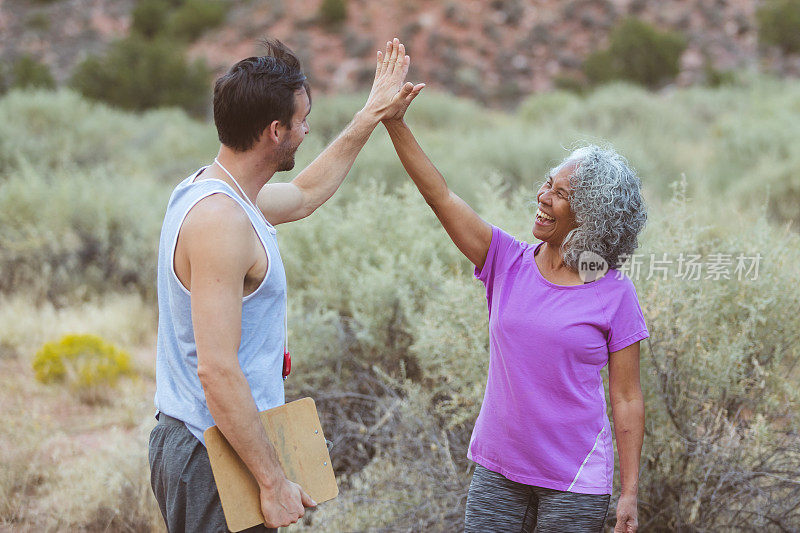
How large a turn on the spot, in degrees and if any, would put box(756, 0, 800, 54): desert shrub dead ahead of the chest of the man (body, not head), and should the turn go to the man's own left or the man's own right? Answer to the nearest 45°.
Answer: approximately 45° to the man's own left

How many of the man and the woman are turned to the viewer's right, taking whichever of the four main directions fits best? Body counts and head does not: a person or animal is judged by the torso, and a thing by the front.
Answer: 1

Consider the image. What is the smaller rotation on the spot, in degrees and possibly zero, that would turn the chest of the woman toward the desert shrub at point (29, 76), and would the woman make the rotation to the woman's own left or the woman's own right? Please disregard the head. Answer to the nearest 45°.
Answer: approximately 90° to the woman's own right

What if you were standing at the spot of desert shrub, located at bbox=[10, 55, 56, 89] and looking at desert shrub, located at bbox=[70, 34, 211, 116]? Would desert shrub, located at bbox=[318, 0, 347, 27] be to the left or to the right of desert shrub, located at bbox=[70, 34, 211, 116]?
left

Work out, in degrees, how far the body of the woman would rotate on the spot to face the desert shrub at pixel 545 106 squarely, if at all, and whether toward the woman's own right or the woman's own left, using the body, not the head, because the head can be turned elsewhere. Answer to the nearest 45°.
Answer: approximately 135° to the woman's own right

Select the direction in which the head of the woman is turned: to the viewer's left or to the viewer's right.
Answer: to the viewer's left

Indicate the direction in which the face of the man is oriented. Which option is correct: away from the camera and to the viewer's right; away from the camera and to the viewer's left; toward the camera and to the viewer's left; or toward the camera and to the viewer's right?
away from the camera and to the viewer's right

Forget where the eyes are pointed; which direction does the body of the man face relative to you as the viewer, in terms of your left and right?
facing to the right of the viewer

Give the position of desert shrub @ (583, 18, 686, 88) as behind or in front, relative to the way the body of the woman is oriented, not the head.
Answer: behind

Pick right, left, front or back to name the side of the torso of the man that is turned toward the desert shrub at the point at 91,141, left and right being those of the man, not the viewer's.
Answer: left

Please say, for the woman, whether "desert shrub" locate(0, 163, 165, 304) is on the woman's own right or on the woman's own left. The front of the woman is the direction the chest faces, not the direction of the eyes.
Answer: on the woman's own right

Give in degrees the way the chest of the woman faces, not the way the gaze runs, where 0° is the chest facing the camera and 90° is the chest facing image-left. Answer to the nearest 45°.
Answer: approximately 45°
